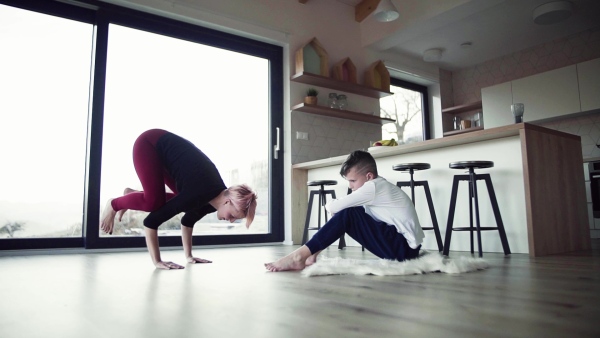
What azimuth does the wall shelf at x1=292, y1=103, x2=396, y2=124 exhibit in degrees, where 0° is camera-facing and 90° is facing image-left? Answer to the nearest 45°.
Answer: approximately 315°

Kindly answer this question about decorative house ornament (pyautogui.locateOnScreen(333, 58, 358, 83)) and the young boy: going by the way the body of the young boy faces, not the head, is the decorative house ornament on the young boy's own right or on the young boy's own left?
on the young boy's own right

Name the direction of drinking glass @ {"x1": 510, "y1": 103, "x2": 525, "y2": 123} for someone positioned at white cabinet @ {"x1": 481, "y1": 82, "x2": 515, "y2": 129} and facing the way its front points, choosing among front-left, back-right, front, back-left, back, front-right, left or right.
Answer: front-left

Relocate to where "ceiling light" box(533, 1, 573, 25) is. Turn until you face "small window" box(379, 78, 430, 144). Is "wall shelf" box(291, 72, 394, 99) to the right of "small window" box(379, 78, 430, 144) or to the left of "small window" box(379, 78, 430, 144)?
left

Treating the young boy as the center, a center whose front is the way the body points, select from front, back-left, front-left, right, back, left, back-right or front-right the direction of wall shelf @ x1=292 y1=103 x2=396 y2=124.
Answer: right

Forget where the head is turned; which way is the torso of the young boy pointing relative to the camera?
to the viewer's left

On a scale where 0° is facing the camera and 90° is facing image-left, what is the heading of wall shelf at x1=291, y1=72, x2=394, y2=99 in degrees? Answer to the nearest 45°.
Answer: approximately 315°

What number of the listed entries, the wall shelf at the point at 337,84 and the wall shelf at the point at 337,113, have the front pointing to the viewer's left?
0

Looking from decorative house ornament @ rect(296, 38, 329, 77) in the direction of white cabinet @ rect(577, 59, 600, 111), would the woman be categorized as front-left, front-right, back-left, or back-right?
back-right

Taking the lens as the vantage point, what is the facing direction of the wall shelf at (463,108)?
facing the viewer and to the left of the viewer

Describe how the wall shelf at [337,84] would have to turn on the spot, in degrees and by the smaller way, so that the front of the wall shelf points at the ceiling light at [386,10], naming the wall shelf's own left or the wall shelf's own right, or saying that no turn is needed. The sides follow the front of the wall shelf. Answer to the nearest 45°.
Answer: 0° — it already faces it

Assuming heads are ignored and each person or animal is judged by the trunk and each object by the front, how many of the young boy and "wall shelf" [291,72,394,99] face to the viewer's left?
1
